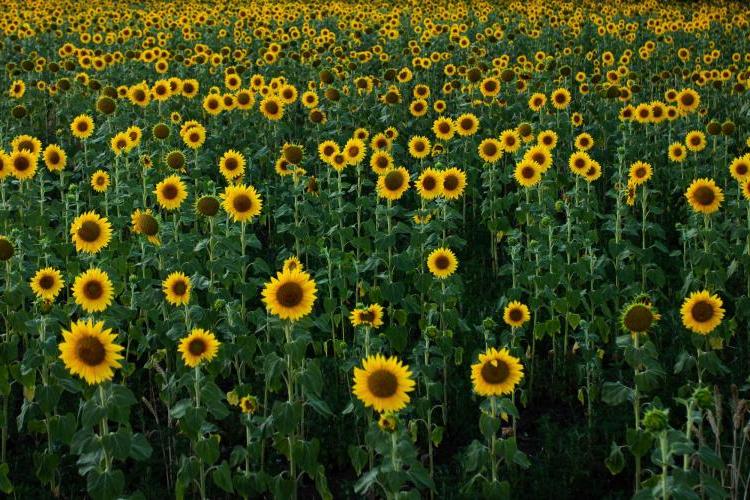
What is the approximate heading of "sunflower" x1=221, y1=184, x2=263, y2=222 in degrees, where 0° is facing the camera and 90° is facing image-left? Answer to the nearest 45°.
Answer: approximately 0°

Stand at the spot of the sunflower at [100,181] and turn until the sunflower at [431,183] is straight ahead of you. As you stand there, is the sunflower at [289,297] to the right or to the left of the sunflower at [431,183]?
right

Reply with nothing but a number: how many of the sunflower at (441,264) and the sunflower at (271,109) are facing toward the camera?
2

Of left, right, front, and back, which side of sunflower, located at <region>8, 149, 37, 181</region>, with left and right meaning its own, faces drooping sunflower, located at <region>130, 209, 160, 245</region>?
front

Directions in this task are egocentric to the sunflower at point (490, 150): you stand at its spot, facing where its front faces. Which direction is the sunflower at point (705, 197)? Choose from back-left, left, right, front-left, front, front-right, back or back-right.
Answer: front-left

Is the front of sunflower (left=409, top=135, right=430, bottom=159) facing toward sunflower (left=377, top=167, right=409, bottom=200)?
yes

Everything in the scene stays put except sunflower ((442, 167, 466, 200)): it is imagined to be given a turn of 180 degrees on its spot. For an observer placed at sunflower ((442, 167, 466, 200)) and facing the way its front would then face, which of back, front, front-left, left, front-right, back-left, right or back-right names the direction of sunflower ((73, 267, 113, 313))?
back-left

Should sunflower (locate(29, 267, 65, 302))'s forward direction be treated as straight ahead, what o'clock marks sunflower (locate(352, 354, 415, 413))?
sunflower (locate(352, 354, 415, 413)) is roughly at 11 o'clock from sunflower (locate(29, 267, 65, 302)).
